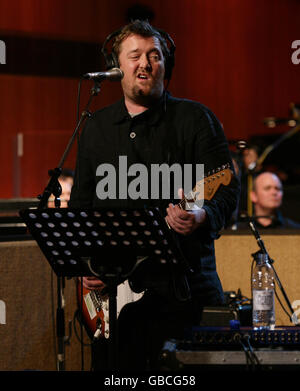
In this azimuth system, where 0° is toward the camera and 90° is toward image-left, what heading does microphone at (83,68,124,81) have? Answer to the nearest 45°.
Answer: approximately 270°

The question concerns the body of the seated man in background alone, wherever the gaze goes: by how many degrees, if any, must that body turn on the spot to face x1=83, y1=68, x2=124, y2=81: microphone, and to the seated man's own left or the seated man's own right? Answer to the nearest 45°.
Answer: approximately 45° to the seated man's own right

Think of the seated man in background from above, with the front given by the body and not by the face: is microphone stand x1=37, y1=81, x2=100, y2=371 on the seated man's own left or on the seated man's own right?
on the seated man's own right
